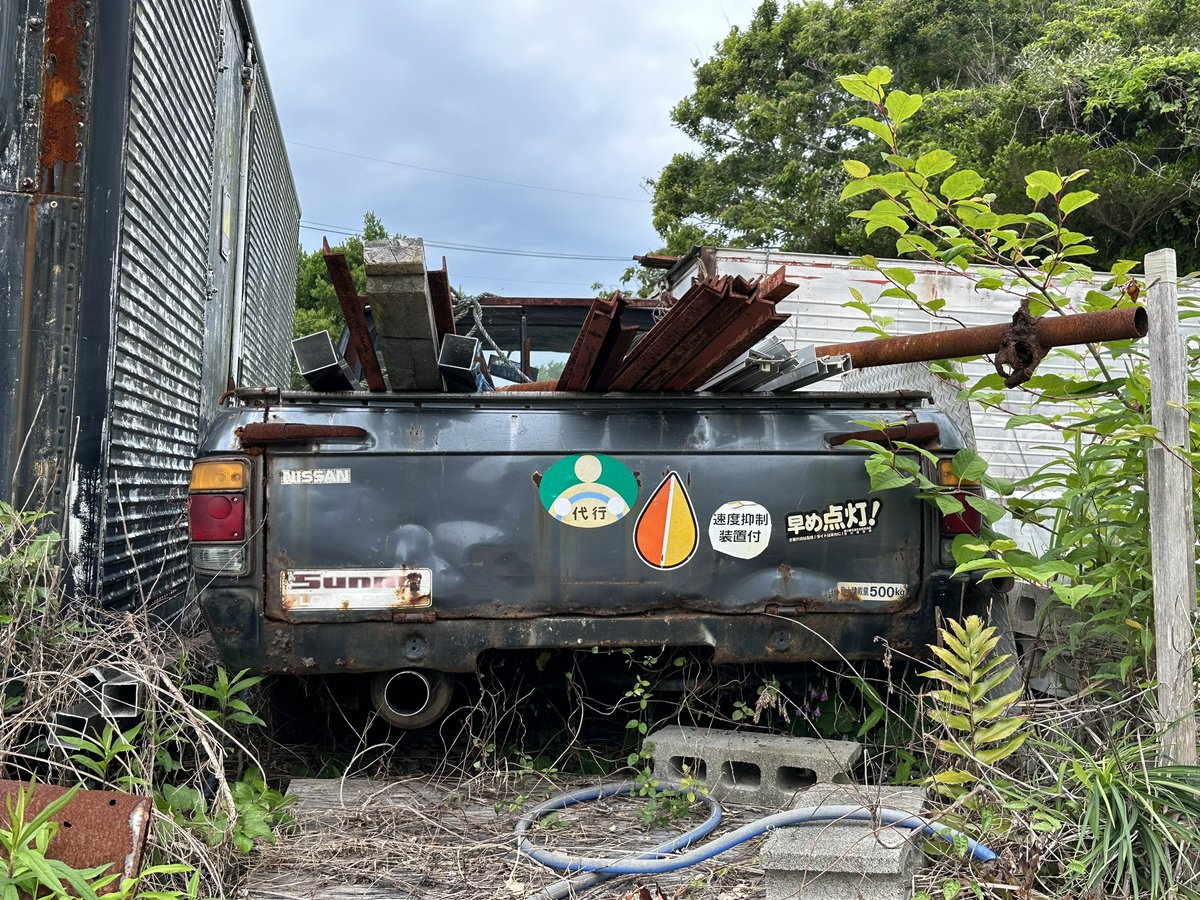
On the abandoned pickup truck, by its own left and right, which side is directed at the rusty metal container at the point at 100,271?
left

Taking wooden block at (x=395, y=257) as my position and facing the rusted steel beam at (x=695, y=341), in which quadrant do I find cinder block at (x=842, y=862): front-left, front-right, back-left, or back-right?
front-right

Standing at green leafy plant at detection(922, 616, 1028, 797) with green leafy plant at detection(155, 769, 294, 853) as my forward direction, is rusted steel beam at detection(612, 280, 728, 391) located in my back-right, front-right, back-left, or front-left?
front-right

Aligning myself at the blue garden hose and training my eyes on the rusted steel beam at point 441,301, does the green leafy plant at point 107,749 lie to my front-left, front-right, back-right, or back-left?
front-left

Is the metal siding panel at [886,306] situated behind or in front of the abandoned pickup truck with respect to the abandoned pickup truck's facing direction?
in front

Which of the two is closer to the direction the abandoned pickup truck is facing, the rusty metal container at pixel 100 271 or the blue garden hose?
the rusty metal container

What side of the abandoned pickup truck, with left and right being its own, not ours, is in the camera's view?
back

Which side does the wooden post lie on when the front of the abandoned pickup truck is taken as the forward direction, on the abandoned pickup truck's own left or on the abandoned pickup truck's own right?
on the abandoned pickup truck's own right
